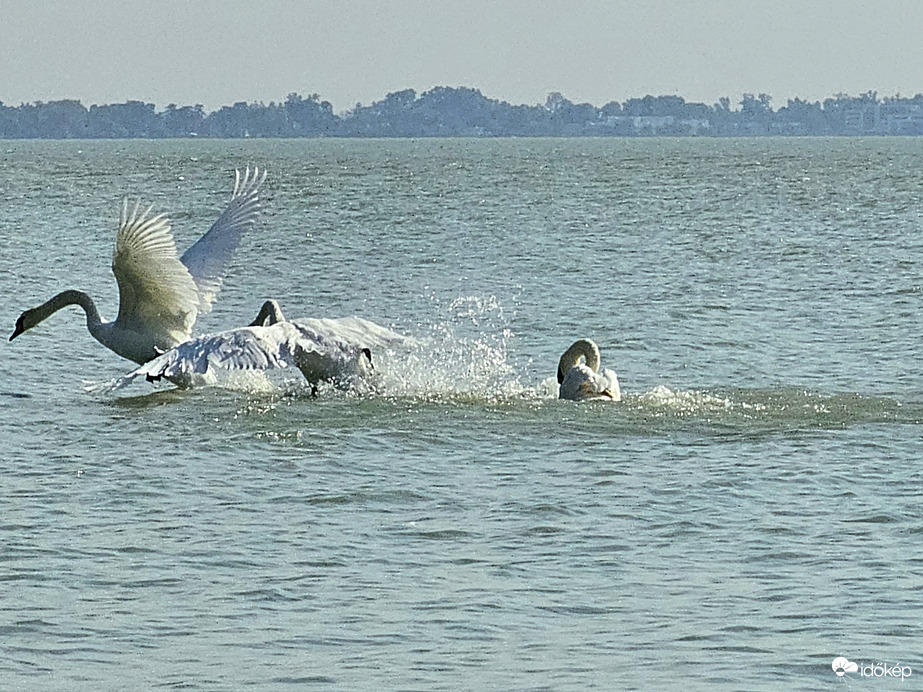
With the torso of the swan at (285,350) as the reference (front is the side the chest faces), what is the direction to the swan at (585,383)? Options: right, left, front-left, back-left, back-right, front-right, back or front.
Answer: back-right

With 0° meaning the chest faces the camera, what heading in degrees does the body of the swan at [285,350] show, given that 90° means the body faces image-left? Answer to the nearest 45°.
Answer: approximately 135°

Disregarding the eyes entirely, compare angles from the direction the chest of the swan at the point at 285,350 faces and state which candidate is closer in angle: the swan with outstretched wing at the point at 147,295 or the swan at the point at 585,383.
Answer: the swan with outstretched wing

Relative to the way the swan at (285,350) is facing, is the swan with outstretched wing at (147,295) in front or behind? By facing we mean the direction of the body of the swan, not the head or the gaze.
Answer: in front
